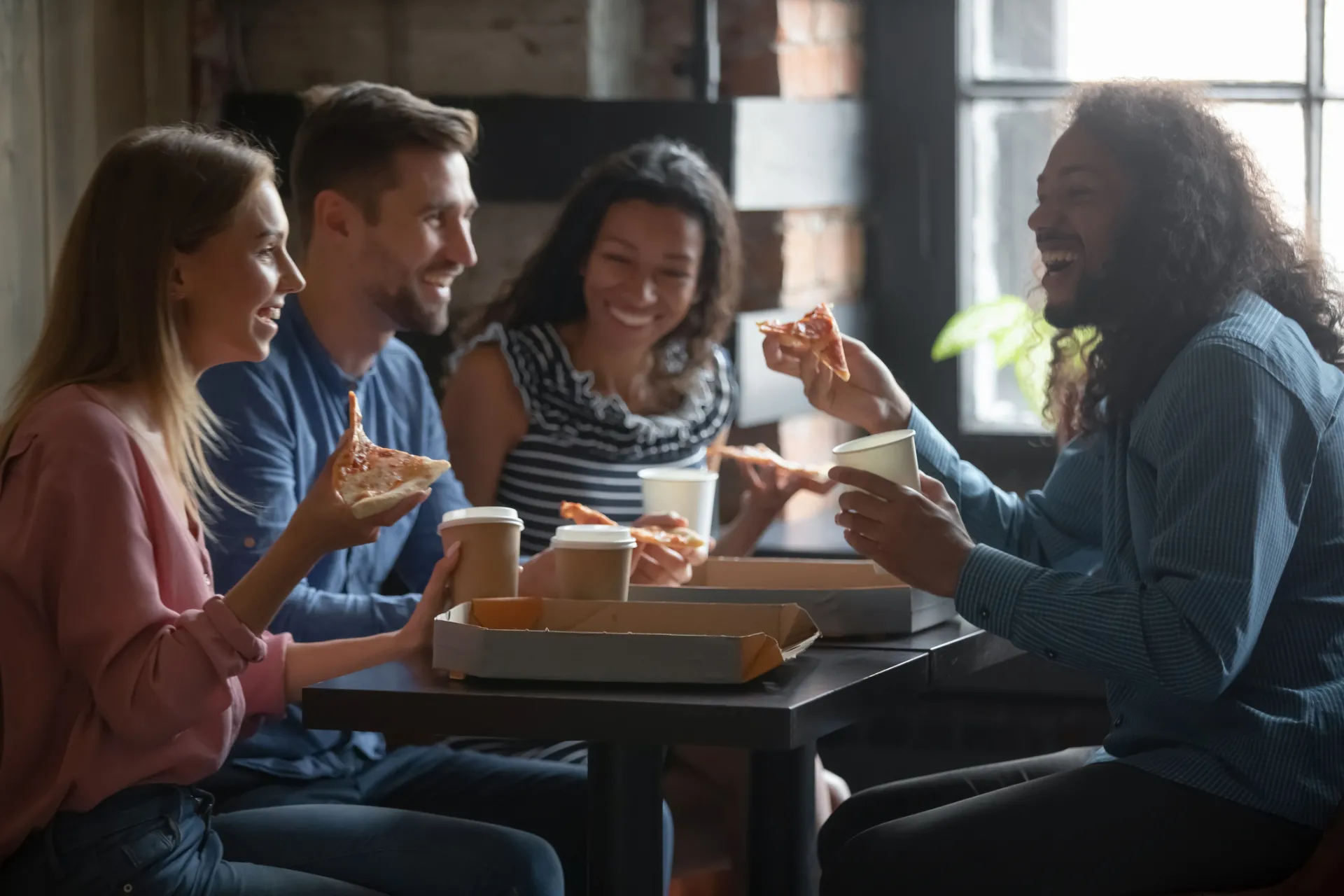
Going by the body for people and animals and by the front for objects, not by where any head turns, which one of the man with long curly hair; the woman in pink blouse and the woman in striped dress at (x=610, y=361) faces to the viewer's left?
the man with long curly hair

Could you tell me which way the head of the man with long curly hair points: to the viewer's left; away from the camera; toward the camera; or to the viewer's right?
to the viewer's left

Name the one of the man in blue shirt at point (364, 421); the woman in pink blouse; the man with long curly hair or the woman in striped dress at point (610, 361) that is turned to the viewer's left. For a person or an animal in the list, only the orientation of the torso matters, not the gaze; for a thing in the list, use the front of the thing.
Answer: the man with long curly hair

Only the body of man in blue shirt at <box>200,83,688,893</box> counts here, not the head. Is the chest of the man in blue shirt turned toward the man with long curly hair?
yes

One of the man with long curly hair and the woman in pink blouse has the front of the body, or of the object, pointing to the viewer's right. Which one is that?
the woman in pink blouse

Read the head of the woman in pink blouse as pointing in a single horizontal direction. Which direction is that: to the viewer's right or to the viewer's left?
to the viewer's right

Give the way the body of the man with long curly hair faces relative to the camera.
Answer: to the viewer's left

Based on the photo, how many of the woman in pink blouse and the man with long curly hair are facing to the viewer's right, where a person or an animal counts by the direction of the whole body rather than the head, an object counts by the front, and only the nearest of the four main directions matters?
1

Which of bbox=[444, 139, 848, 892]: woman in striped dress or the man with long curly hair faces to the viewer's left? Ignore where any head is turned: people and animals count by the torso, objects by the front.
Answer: the man with long curly hair

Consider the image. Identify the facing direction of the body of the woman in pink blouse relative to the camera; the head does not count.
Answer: to the viewer's right

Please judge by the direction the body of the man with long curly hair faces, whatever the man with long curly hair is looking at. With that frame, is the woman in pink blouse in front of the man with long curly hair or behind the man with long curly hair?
in front
